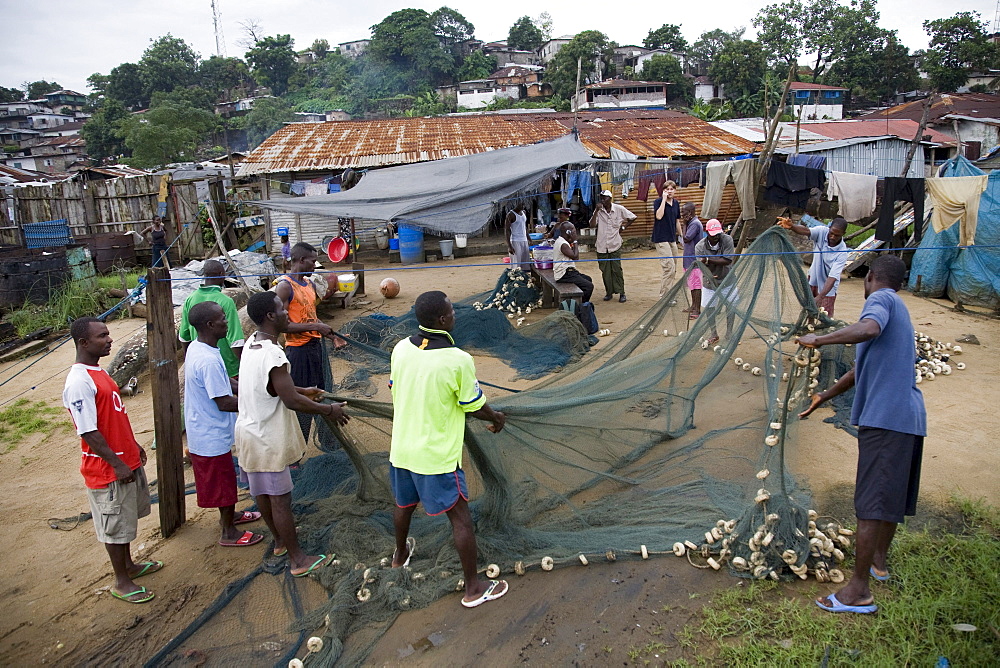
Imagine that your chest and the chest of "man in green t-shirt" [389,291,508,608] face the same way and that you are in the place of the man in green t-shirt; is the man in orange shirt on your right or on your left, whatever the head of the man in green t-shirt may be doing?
on your left

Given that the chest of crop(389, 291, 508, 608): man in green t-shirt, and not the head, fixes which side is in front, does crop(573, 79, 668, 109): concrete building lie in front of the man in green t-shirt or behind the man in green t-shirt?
in front

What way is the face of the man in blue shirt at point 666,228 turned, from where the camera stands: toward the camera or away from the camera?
toward the camera

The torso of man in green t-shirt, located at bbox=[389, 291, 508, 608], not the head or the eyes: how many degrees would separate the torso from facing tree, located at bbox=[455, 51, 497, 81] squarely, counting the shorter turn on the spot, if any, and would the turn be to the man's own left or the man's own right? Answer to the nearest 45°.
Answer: approximately 45° to the man's own left

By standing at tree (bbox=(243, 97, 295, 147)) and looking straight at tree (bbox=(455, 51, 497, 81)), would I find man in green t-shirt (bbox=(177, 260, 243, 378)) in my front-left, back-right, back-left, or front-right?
back-right

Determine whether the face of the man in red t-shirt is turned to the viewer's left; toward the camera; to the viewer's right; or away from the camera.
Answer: to the viewer's right

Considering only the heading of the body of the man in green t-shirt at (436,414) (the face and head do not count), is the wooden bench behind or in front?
in front

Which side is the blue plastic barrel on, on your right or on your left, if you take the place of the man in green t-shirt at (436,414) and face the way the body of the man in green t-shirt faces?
on your left

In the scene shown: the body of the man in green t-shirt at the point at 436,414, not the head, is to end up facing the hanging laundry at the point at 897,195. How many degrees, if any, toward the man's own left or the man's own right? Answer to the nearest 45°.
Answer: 0° — they already face it

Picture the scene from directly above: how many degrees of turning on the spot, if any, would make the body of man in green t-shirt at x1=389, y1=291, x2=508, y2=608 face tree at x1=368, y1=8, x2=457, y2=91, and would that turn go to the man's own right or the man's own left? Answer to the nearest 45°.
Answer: approximately 45° to the man's own left

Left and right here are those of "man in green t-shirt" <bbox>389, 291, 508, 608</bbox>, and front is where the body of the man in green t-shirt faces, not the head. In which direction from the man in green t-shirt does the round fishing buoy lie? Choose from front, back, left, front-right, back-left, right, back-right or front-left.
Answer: front-left

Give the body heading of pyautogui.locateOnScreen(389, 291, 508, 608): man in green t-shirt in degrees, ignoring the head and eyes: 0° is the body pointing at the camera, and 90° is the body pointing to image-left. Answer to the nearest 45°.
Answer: approximately 225°

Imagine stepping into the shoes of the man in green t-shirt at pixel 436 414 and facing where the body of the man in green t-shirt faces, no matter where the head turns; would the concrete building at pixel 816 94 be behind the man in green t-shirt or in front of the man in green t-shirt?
in front

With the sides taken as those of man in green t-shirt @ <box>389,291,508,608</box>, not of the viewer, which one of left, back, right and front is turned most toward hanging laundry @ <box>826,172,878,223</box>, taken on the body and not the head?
front
